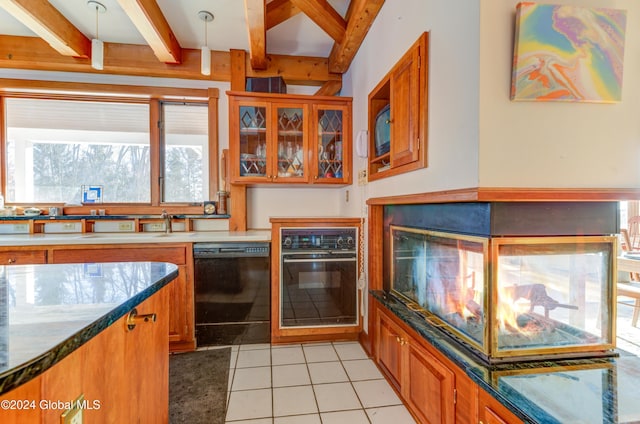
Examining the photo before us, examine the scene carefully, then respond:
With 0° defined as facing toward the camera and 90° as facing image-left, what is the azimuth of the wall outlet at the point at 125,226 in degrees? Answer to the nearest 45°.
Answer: approximately 0°

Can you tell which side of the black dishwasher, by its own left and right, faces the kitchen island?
front

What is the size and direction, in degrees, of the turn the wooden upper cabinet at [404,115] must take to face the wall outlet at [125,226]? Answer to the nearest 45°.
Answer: approximately 45° to its right

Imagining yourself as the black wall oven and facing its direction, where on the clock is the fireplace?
The fireplace is roughly at 11 o'clock from the black wall oven.

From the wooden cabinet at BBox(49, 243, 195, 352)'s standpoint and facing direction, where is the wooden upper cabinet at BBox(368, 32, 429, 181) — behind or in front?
in front

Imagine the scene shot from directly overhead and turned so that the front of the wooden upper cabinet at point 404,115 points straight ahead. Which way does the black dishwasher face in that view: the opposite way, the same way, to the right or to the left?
to the left

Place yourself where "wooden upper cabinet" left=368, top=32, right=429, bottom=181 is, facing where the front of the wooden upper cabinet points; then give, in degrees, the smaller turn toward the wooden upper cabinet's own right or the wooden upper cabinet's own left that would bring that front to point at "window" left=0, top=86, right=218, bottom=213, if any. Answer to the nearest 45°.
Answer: approximately 45° to the wooden upper cabinet's own right

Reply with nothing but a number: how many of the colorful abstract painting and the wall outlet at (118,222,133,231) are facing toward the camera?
2

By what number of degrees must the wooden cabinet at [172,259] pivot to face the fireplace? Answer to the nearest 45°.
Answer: approximately 45° to its left

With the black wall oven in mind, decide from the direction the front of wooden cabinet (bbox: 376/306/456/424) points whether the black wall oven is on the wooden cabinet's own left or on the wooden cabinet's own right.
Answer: on the wooden cabinet's own right

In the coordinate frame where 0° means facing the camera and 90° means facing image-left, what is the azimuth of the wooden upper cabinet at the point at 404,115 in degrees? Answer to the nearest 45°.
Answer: approximately 45°

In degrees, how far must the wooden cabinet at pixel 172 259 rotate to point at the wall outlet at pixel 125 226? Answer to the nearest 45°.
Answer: approximately 180°

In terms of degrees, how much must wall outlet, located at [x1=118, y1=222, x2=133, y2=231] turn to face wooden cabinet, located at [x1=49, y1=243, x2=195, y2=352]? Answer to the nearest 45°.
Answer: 0° — it already faces it

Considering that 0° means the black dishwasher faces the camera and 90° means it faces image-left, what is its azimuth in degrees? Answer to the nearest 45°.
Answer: approximately 0°
